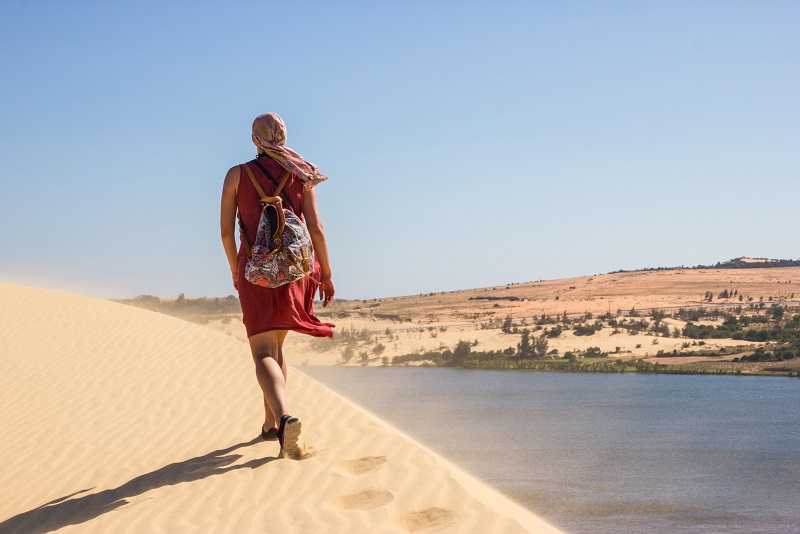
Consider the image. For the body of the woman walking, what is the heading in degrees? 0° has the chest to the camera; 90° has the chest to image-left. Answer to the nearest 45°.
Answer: approximately 180°

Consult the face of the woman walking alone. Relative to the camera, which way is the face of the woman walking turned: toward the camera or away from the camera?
away from the camera
